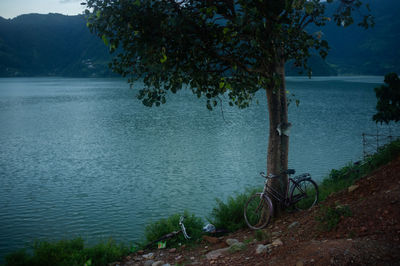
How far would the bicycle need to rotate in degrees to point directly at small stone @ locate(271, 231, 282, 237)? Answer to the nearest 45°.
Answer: approximately 45° to its left

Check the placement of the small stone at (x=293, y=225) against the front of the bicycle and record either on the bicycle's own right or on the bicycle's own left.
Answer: on the bicycle's own left

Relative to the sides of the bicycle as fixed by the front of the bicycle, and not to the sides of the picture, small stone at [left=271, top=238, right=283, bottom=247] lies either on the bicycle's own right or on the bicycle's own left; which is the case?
on the bicycle's own left

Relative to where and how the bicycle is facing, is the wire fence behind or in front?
behind

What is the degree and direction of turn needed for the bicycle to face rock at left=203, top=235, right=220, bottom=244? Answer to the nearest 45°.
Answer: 0° — it already faces it

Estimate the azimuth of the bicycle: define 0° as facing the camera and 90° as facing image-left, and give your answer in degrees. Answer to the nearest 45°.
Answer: approximately 45°

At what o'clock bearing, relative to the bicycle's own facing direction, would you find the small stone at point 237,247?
The small stone is roughly at 11 o'clock from the bicycle.

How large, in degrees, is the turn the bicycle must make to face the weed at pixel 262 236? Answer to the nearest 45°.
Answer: approximately 45° to its left
